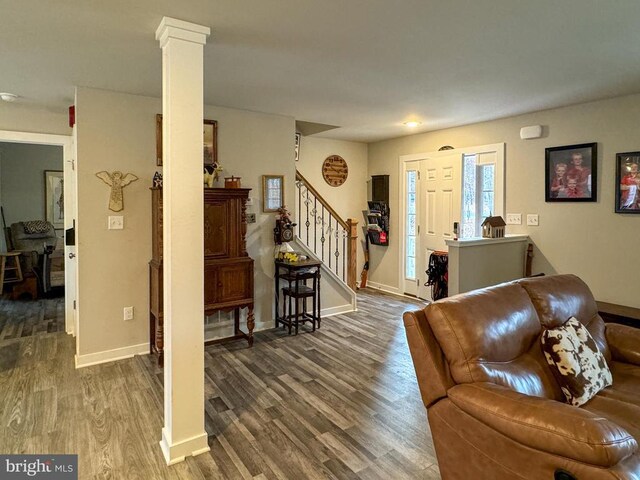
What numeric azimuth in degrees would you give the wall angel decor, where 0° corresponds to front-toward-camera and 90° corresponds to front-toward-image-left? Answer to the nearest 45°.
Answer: approximately 0°

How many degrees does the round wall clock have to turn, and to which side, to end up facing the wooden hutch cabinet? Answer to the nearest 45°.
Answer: approximately 45° to its right

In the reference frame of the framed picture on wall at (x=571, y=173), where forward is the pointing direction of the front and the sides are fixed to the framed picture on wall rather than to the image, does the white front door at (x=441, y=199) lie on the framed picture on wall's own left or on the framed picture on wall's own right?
on the framed picture on wall's own right

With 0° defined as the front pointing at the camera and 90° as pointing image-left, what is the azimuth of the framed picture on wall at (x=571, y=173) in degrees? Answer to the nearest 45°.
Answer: approximately 45°

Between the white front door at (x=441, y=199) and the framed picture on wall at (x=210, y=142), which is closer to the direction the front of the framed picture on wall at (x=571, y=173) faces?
the framed picture on wall

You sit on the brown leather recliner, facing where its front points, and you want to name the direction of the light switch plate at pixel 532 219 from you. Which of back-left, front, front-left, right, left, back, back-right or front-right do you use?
back-left

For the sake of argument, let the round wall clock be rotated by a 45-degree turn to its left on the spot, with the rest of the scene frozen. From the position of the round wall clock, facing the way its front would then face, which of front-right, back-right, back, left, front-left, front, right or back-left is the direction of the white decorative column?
right

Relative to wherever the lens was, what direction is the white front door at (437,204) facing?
facing the viewer and to the left of the viewer

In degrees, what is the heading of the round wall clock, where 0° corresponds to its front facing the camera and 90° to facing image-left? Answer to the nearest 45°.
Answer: approximately 315°

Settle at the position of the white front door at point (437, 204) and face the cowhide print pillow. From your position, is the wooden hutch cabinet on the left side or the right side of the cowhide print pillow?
right

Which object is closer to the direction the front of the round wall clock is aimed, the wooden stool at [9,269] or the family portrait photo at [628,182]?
the family portrait photo

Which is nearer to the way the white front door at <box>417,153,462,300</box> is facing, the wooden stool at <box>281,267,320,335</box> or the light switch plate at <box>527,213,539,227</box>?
the wooden stool

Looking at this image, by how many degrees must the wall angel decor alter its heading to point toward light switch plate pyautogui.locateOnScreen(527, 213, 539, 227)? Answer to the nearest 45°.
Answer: approximately 90° to its left

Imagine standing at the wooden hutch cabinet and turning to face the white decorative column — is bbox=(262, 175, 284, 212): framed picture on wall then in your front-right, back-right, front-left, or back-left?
back-left

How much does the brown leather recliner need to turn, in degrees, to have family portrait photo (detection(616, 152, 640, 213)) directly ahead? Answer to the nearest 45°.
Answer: approximately 135° to its left

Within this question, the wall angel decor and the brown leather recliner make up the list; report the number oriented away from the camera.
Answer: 0
